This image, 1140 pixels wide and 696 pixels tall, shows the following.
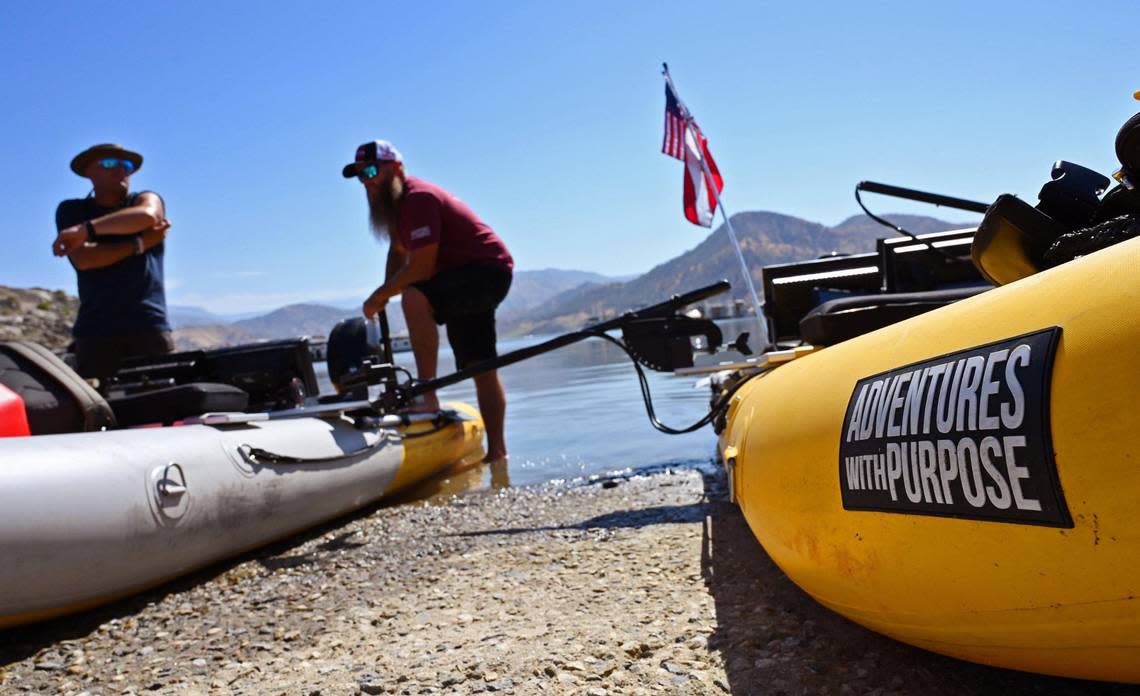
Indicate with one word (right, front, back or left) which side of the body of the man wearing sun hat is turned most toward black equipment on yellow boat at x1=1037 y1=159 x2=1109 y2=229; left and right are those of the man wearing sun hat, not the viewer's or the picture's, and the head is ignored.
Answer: front

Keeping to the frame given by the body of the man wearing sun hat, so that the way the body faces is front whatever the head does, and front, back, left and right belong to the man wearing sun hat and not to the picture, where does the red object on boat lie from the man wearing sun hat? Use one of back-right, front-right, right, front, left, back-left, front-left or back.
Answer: front

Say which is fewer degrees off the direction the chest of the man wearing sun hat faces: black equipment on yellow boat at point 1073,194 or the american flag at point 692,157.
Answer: the black equipment on yellow boat

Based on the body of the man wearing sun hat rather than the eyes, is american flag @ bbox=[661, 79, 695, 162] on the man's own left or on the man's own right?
on the man's own left

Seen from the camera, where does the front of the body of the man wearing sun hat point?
toward the camera

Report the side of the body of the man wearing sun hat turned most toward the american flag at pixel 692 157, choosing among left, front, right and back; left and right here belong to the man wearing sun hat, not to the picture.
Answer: left

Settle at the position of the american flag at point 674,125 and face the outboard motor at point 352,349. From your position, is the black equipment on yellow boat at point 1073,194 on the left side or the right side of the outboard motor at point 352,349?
left

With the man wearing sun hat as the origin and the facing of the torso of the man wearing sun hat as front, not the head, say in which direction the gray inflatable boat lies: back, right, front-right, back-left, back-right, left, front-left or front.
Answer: front

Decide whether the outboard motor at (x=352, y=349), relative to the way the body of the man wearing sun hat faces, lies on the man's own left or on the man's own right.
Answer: on the man's own left

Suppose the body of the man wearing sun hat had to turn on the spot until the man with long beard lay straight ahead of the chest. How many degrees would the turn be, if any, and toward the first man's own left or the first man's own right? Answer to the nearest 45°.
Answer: approximately 90° to the first man's own left
